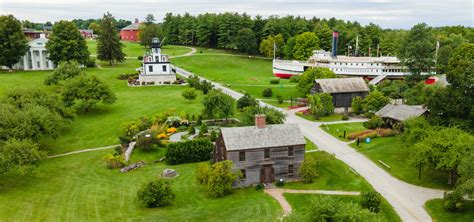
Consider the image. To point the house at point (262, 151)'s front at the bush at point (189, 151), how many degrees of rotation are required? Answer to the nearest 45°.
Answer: approximately 135° to its right

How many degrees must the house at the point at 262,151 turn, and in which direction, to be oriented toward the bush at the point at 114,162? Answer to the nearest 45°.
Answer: approximately 90° to its right

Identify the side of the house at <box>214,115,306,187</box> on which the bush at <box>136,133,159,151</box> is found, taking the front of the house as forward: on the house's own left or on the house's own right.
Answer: on the house's own right

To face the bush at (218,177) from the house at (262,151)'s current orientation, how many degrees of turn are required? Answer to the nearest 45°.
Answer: approximately 45° to its right

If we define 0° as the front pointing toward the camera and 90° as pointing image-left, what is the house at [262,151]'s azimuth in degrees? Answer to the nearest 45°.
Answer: approximately 0°

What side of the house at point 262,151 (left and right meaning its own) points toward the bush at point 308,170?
left

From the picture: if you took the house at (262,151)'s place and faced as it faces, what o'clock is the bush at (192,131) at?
The bush is roughly at 5 o'clock from the house.

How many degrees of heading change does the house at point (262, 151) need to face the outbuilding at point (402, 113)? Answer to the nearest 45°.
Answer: approximately 135° to its left
